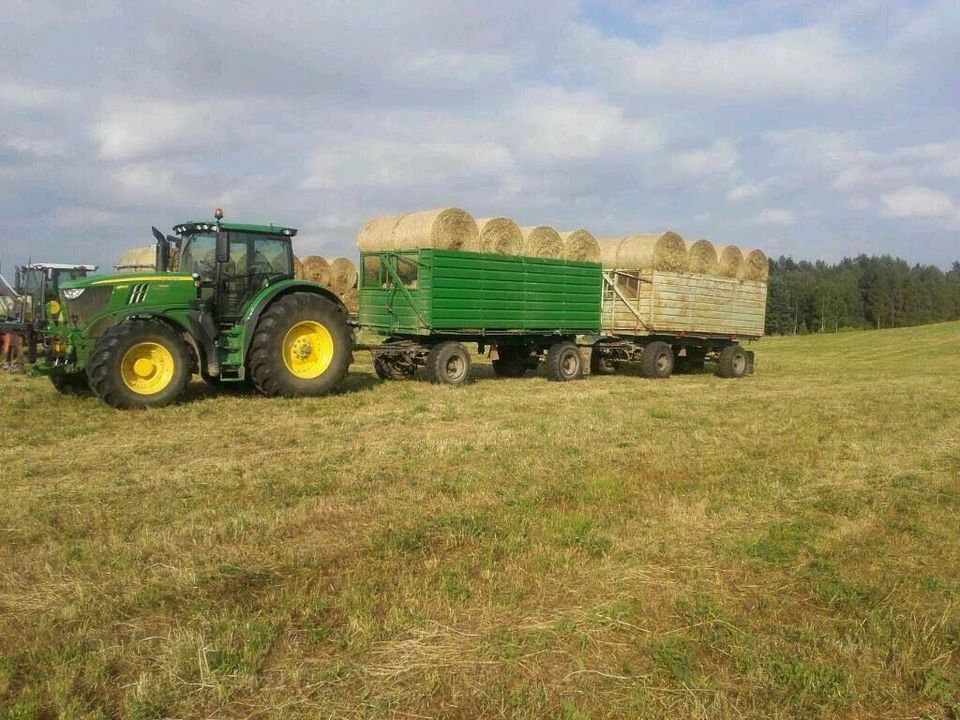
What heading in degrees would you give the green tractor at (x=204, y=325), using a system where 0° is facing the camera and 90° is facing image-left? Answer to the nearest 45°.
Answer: approximately 45°

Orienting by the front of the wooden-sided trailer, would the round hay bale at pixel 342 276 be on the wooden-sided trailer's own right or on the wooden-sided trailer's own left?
on the wooden-sided trailer's own right

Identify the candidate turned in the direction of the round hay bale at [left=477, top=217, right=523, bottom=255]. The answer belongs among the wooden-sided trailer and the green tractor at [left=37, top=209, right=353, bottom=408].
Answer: the wooden-sided trailer

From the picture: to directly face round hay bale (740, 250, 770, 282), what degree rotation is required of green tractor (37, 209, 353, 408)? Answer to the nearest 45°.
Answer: approximately 180°

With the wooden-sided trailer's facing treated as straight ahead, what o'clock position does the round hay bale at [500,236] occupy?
The round hay bale is roughly at 12 o'clock from the wooden-sided trailer.

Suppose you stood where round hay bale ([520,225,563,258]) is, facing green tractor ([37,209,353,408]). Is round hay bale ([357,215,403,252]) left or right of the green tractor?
right

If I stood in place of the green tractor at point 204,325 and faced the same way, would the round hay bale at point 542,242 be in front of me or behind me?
behind

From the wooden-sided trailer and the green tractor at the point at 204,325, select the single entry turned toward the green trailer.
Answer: the wooden-sided trailer

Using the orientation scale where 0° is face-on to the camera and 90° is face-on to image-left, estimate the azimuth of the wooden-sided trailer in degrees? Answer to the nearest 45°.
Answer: approximately 45°

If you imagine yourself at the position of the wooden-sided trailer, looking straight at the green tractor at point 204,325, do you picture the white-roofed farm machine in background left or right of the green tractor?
right

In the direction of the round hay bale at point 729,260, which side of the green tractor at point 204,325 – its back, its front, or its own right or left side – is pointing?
back

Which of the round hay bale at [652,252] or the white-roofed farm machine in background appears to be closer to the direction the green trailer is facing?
the white-roofed farm machine in background
